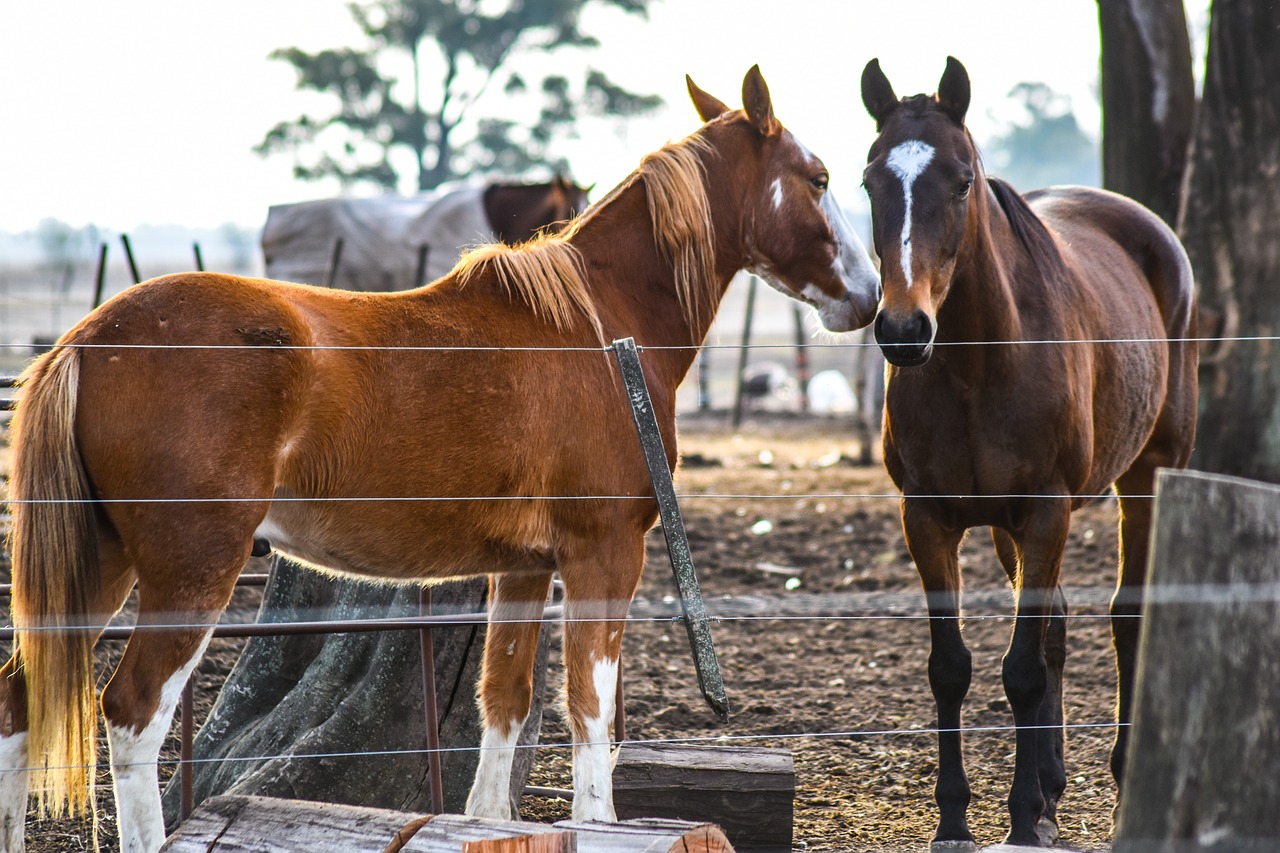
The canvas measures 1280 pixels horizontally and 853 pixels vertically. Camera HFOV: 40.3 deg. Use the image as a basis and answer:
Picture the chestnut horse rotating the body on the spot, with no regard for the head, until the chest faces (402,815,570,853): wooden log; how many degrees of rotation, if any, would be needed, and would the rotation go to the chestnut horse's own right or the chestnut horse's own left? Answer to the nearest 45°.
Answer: approximately 90° to the chestnut horse's own right

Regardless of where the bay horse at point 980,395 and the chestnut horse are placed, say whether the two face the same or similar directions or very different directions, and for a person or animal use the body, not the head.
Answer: very different directions

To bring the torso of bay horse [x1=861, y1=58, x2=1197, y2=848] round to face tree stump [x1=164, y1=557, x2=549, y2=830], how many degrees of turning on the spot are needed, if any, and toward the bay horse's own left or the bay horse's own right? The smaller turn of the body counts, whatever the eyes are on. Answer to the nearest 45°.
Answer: approximately 45° to the bay horse's own right

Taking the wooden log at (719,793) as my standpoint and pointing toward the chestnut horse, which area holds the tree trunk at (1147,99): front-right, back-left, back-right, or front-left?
back-right

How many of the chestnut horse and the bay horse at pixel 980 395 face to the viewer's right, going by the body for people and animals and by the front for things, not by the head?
1

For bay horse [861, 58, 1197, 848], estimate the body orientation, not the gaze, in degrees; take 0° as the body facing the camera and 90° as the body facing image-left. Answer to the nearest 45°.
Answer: approximately 45°

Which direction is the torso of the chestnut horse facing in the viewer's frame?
to the viewer's right
